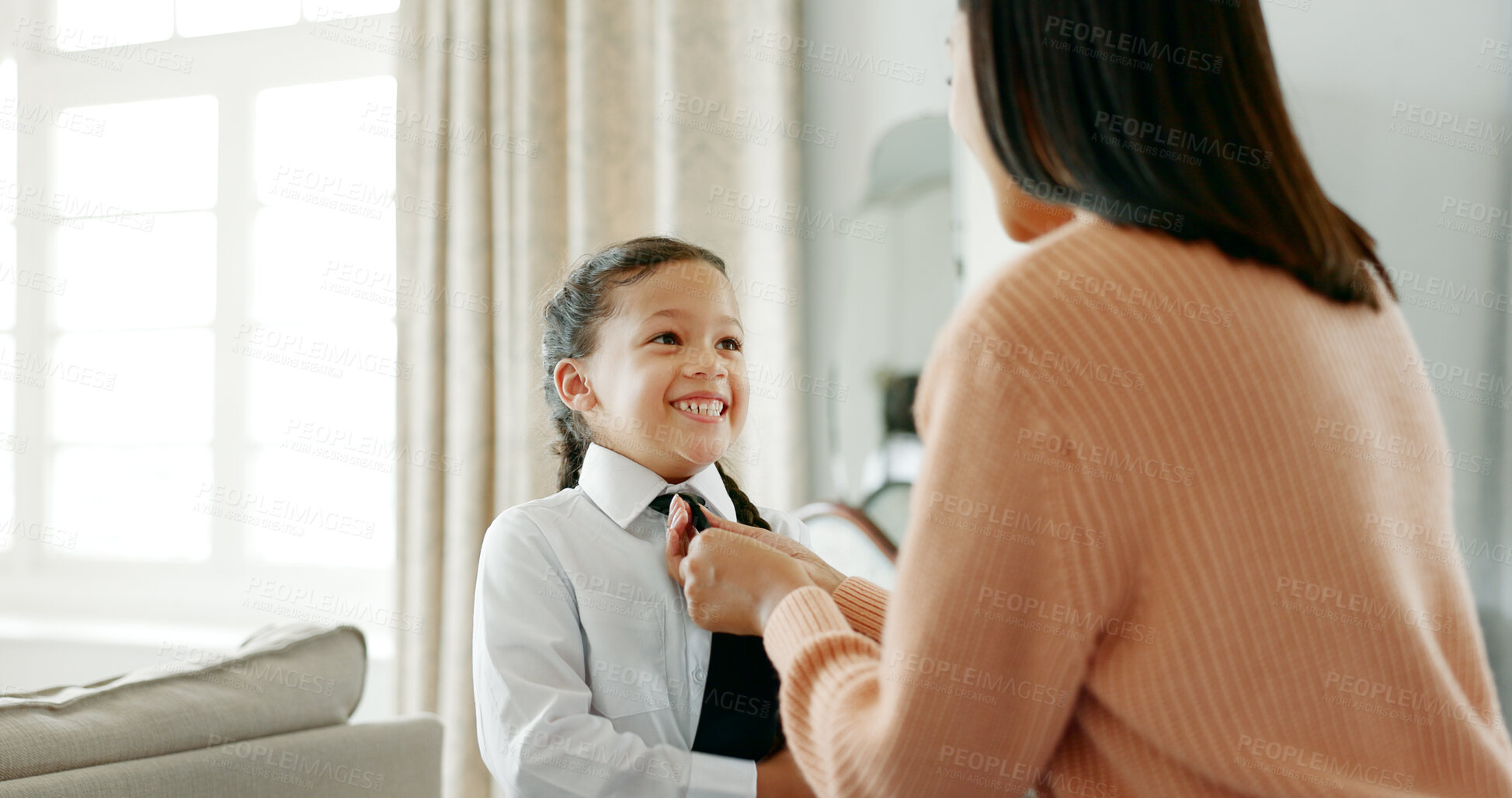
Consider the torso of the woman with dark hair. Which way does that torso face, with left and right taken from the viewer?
facing away from the viewer and to the left of the viewer

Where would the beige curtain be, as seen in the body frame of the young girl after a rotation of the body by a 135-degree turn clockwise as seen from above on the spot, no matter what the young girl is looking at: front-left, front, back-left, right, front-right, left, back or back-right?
right

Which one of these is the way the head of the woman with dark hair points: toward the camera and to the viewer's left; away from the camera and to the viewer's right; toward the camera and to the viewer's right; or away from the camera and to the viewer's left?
away from the camera and to the viewer's left

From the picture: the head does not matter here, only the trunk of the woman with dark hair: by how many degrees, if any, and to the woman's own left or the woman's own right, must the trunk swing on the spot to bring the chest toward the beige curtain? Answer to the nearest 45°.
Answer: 0° — they already face it

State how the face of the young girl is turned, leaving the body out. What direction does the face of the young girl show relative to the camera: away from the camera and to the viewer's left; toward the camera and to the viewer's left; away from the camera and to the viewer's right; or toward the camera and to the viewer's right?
toward the camera and to the viewer's right

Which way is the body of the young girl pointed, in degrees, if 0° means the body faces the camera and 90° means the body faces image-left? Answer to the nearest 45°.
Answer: approximately 315°

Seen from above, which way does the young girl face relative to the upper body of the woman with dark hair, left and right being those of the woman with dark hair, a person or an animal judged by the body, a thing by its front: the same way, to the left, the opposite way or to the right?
the opposite way
